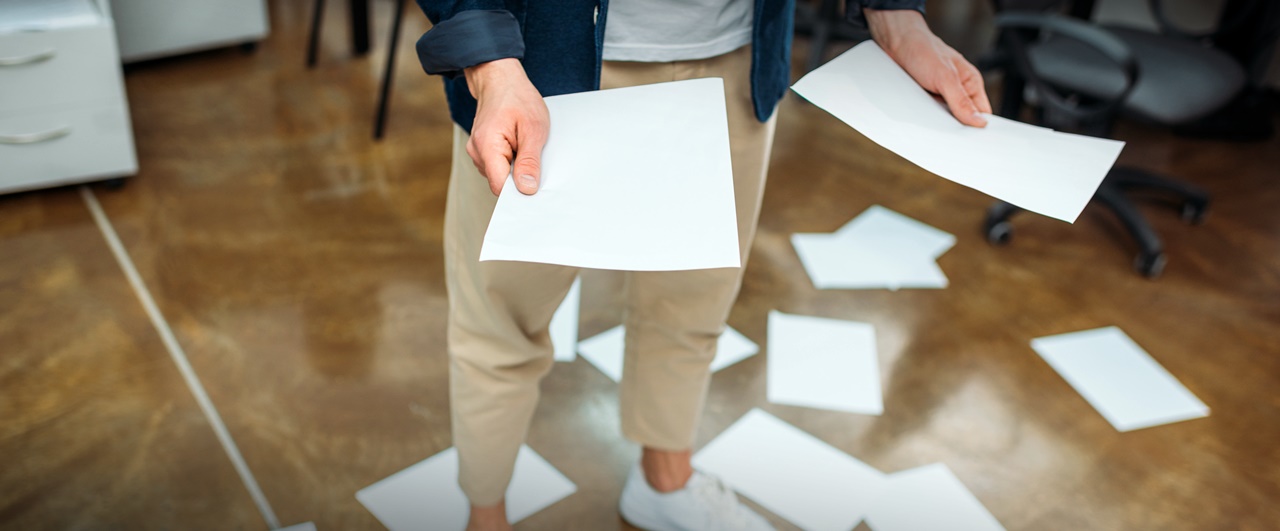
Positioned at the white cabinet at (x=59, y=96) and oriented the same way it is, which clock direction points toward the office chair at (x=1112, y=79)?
The office chair is roughly at 10 o'clock from the white cabinet.

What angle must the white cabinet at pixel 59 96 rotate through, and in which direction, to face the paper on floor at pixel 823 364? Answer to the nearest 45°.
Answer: approximately 45° to its left

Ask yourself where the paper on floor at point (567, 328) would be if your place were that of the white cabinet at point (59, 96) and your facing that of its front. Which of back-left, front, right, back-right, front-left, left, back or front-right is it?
front-left

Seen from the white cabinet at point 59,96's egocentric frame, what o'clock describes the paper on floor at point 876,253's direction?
The paper on floor is roughly at 10 o'clock from the white cabinet.

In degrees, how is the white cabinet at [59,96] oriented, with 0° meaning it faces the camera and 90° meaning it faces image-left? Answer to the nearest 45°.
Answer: approximately 0°

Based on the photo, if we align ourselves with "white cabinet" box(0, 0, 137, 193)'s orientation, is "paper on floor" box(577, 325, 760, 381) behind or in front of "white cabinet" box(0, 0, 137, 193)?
in front

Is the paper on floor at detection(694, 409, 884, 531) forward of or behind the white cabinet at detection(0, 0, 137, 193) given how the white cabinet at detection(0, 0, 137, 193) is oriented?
forward

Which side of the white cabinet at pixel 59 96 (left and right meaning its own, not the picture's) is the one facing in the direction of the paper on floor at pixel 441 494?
front

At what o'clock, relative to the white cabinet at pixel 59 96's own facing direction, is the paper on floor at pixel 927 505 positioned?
The paper on floor is roughly at 11 o'clock from the white cabinet.
